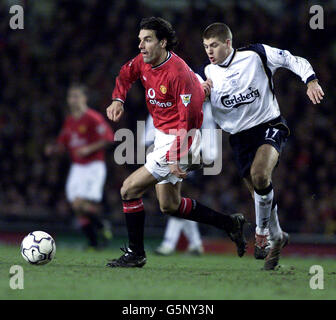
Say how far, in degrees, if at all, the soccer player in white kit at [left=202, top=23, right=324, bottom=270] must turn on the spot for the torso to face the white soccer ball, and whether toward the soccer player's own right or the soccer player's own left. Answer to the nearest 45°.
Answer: approximately 45° to the soccer player's own right

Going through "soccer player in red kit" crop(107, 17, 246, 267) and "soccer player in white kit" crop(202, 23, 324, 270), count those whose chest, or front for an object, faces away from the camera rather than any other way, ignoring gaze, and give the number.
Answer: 0

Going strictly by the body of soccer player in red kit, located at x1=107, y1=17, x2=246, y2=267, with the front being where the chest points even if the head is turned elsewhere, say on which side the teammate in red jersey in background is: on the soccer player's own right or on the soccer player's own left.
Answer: on the soccer player's own right

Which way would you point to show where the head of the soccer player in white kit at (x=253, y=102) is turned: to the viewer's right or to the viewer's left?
to the viewer's left

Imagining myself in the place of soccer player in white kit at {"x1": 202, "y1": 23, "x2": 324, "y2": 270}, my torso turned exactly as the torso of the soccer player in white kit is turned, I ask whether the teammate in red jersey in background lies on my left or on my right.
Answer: on my right

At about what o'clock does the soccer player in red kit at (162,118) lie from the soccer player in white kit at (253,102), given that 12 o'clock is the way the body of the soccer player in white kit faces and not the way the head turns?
The soccer player in red kit is roughly at 1 o'clock from the soccer player in white kit.

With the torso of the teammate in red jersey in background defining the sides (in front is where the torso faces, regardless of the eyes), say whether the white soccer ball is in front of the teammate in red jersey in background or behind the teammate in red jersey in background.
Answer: in front
